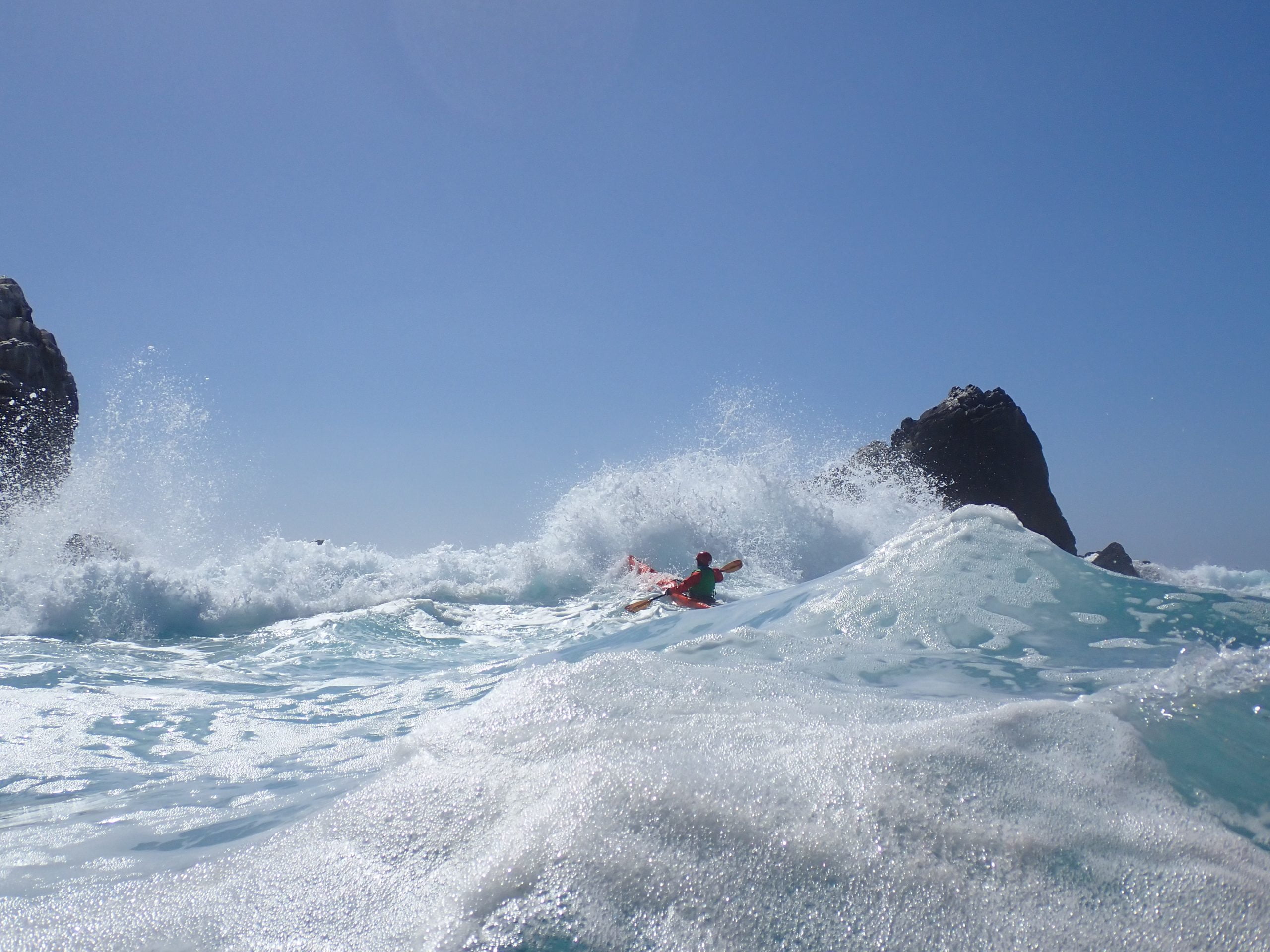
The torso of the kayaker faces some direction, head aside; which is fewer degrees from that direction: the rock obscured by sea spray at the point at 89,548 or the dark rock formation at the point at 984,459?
the rock obscured by sea spray

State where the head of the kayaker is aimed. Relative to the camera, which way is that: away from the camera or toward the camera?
away from the camera

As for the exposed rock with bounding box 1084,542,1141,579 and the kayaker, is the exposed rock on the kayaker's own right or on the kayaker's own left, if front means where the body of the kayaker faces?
on the kayaker's own right

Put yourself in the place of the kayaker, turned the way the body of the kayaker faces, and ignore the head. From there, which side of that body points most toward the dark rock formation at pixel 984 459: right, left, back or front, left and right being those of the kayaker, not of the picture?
right

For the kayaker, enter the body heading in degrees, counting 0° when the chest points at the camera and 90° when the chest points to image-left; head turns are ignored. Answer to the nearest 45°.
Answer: approximately 135°

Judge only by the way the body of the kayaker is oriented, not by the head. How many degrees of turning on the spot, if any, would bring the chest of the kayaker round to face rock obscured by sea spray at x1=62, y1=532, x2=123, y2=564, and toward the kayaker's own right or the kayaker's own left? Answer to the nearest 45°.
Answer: approximately 45° to the kayaker's own left
